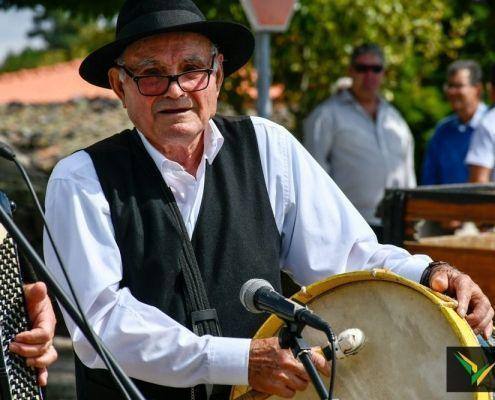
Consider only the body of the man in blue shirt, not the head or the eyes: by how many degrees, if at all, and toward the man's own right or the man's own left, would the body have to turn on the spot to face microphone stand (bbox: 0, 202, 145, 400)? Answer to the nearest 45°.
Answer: approximately 45° to the man's own left

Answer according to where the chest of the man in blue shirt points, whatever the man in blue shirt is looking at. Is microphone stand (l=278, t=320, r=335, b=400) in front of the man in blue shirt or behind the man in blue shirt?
in front

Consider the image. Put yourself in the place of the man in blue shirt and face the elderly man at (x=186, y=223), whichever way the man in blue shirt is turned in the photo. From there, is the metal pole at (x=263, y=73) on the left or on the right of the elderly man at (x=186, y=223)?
right

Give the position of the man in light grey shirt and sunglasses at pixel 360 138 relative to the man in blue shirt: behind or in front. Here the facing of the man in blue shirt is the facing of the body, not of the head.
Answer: in front

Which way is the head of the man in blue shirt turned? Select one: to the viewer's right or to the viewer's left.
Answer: to the viewer's left

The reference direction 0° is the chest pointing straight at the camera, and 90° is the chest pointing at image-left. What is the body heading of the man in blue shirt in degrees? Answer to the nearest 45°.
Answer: approximately 45°

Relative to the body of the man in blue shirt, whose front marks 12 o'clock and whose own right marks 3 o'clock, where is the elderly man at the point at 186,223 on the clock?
The elderly man is roughly at 11 o'clock from the man in blue shirt.

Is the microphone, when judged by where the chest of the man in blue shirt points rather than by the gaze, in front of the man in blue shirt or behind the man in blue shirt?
in front
